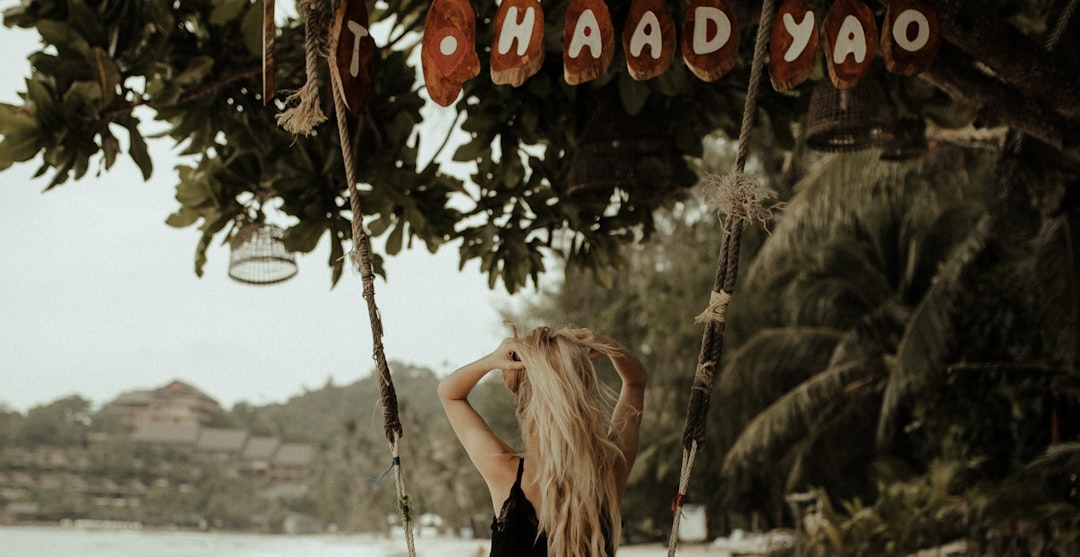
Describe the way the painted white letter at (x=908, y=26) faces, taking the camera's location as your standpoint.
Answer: facing the viewer

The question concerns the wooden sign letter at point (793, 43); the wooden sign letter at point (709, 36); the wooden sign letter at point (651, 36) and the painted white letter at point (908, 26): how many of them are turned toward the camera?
4

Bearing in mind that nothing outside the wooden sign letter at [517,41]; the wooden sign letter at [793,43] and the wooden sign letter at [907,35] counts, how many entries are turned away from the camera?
0

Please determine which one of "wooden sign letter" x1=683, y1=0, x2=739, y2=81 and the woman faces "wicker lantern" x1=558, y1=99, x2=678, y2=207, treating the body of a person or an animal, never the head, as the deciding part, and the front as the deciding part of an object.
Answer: the woman

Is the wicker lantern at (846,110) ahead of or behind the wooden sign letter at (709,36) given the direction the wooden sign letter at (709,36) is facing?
behind

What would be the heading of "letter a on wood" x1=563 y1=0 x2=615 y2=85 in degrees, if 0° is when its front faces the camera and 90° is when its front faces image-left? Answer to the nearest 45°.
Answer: approximately 0°

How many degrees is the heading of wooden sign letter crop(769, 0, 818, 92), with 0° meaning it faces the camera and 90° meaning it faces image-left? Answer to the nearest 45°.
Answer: approximately 0°

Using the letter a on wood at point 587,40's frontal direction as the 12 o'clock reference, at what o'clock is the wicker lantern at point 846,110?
The wicker lantern is roughly at 7 o'clock from the letter a on wood.

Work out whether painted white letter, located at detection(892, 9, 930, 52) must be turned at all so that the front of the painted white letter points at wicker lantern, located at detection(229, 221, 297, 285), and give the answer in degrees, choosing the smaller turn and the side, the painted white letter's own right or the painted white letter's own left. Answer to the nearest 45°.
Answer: approximately 135° to the painted white letter's own right

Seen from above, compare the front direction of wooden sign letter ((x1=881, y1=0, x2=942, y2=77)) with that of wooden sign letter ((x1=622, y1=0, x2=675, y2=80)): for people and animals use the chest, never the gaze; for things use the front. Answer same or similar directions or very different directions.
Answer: same or similar directions

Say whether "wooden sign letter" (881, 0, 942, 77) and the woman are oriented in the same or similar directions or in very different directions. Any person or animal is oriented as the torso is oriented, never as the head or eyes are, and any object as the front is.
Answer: very different directions

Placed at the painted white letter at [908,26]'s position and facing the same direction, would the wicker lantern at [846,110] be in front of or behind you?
behind

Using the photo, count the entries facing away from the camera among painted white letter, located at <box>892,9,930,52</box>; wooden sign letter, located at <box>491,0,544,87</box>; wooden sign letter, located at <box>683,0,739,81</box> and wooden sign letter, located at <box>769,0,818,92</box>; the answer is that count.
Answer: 0

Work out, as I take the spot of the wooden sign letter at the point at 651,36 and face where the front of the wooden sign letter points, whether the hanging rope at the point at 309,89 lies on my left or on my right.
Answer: on my right

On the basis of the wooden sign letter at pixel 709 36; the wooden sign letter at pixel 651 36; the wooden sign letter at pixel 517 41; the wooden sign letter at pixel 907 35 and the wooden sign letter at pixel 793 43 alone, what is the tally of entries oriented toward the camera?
5

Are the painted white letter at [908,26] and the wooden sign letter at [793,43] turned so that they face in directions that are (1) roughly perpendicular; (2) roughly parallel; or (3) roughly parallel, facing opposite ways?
roughly parallel
